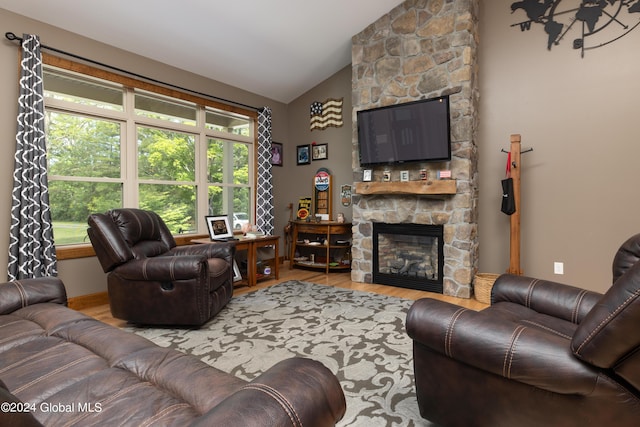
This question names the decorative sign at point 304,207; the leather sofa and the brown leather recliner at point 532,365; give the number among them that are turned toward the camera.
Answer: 1

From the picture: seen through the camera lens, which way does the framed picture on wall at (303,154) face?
facing the viewer and to the left of the viewer

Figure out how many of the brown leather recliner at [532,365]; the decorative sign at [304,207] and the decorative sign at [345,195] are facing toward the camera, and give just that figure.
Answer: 2

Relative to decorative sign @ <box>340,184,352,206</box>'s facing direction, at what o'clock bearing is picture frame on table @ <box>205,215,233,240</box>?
The picture frame on table is roughly at 2 o'clock from the decorative sign.

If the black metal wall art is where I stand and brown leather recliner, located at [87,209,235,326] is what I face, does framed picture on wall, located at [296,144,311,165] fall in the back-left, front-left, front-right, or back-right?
front-right

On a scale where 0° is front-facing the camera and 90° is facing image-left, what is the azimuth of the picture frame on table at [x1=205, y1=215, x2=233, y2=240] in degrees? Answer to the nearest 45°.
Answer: approximately 315°

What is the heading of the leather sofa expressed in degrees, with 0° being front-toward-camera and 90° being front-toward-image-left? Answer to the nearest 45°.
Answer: approximately 225°

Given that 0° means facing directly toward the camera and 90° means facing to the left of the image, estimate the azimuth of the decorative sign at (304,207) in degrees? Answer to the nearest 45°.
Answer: approximately 0°

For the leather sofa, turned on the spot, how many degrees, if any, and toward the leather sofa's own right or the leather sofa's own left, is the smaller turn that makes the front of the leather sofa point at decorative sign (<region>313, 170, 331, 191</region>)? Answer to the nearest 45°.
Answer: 0° — it already faces it

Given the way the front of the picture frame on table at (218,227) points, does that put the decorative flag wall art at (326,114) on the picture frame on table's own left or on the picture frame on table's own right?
on the picture frame on table's own left

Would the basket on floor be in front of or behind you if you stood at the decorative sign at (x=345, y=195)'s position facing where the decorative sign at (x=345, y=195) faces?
in front

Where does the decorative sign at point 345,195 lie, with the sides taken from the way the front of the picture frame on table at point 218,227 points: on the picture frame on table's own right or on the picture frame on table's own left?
on the picture frame on table's own left

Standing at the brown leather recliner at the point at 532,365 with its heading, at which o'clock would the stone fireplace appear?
The stone fireplace is roughly at 1 o'clock from the brown leather recliner.

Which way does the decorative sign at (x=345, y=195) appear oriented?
toward the camera

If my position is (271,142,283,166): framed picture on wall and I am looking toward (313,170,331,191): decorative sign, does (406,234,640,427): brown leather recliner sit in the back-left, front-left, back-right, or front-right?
front-right
